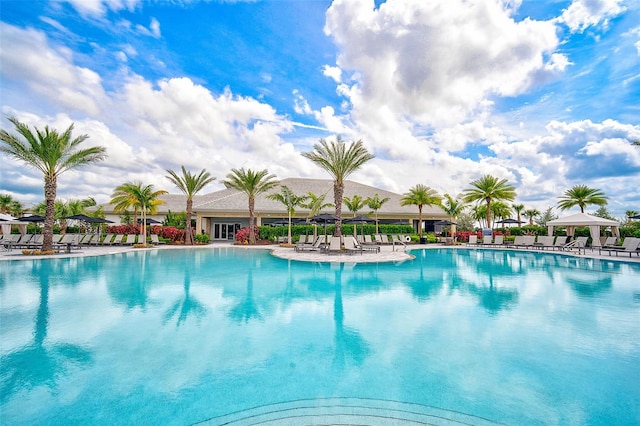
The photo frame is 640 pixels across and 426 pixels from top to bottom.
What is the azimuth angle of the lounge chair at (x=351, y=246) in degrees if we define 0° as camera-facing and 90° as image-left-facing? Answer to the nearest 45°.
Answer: approximately 315°

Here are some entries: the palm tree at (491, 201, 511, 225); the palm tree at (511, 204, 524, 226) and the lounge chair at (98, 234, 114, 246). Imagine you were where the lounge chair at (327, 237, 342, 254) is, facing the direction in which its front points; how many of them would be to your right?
1

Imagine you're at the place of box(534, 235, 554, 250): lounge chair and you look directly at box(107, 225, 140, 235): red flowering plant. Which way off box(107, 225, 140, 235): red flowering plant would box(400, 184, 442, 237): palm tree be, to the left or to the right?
right

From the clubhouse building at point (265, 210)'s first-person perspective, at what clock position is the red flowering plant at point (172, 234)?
The red flowering plant is roughly at 2 o'clock from the clubhouse building.

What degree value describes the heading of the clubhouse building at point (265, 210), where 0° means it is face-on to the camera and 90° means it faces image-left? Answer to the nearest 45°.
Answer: approximately 0°

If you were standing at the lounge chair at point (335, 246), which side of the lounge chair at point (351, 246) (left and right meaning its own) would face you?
right

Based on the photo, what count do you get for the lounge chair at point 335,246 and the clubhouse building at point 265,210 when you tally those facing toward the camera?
2

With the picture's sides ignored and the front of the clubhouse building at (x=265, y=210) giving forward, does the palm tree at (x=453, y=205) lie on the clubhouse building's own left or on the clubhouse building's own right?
on the clubhouse building's own left
